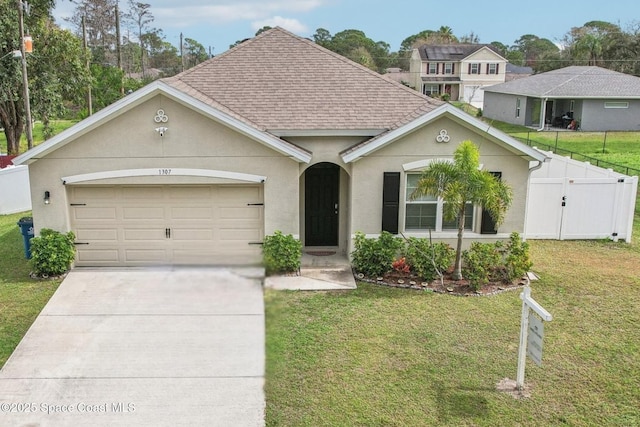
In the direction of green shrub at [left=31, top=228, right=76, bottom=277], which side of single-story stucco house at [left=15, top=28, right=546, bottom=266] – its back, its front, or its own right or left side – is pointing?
right

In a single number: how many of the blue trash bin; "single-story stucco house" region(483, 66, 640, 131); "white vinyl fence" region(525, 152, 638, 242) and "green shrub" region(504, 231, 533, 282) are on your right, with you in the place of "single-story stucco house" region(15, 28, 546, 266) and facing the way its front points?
1

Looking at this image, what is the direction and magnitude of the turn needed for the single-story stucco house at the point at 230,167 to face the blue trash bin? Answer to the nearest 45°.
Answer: approximately 90° to its right

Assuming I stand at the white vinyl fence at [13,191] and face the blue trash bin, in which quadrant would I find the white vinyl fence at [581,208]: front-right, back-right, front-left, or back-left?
front-left

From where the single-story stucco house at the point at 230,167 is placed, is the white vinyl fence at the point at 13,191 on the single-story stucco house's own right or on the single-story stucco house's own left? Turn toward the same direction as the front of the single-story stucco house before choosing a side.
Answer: on the single-story stucco house's own right

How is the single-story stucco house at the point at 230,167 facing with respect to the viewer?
toward the camera

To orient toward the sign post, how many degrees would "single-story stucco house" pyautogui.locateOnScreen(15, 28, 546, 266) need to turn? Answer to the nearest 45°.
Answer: approximately 45° to its left

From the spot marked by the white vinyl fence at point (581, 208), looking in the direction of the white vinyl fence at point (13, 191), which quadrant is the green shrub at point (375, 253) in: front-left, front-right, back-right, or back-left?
front-left
